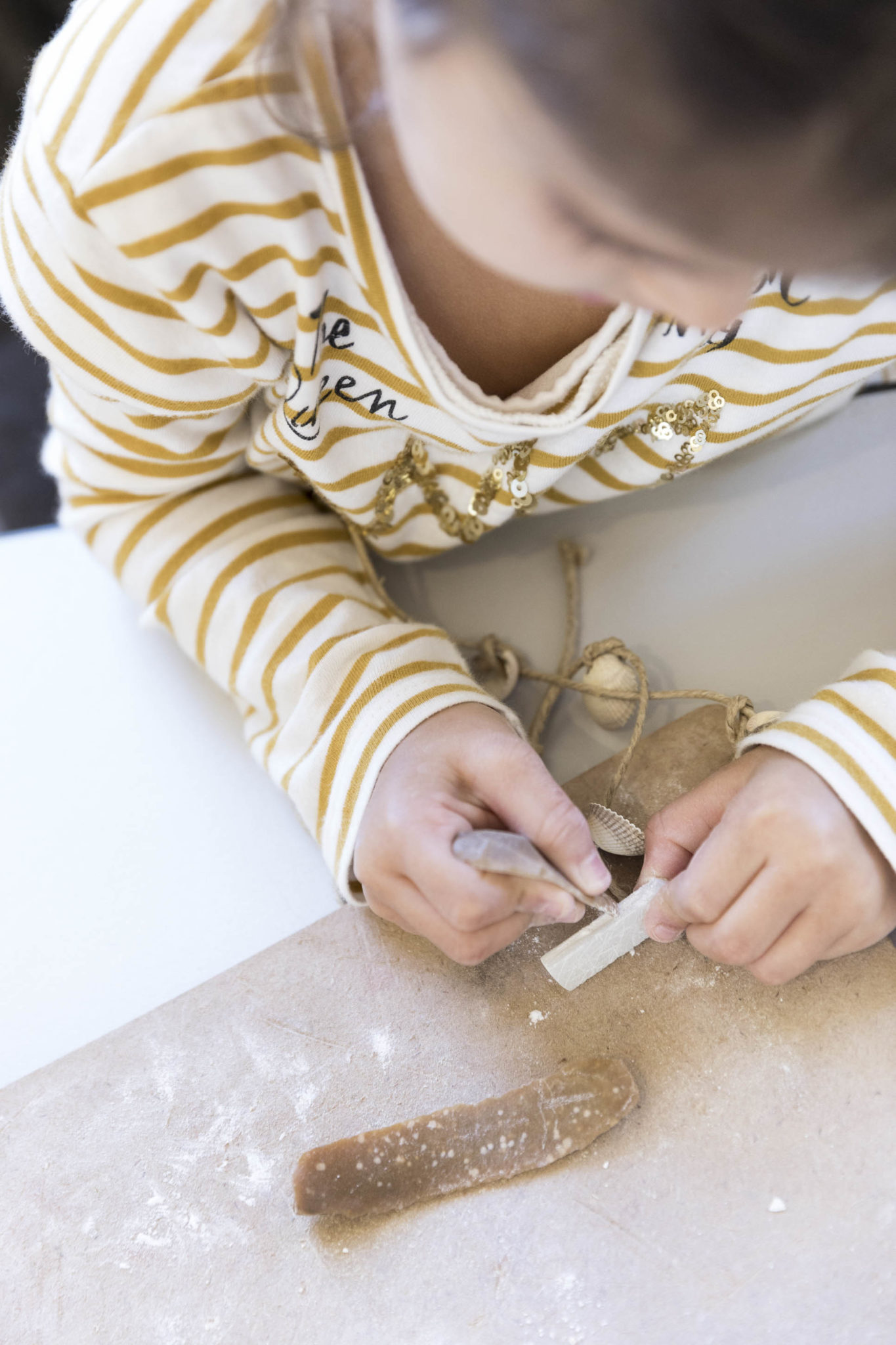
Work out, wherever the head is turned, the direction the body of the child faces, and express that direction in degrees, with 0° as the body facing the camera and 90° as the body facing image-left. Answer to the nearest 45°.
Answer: approximately 0°
